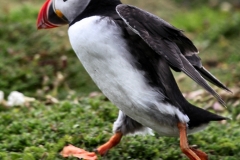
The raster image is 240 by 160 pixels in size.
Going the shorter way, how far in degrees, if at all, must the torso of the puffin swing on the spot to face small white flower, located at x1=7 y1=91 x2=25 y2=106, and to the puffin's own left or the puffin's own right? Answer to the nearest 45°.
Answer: approximately 45° to the puffin's own right

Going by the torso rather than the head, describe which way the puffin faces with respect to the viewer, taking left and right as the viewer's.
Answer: facing to the left of the viewer
